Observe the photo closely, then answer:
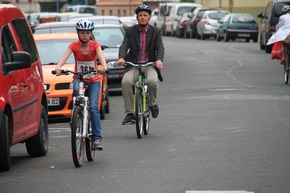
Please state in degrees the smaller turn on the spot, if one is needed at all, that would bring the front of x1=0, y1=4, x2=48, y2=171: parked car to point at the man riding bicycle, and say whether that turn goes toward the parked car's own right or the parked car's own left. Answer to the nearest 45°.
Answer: approximately 180°

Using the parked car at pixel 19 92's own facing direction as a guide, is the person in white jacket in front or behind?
behind

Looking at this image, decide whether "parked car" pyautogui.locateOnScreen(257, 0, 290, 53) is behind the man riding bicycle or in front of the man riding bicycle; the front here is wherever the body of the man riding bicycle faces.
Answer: behind

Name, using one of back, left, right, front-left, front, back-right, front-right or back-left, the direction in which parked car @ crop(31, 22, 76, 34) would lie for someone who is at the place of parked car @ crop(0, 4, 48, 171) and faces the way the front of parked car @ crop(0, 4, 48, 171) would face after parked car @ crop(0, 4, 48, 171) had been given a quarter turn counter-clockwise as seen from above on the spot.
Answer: back-left

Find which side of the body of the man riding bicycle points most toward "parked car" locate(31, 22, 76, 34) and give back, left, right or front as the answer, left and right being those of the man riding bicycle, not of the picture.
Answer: back

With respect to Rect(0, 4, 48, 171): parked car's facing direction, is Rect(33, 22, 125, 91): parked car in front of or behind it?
behind

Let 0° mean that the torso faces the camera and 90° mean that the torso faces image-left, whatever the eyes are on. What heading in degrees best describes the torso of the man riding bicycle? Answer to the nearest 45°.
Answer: approximately 0°

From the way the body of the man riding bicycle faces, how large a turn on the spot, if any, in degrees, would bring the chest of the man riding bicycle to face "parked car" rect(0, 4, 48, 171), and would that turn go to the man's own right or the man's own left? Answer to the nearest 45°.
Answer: approximately 45° to the man's own right

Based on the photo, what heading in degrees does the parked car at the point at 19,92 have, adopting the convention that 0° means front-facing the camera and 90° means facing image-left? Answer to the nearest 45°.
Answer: approximately 45°
